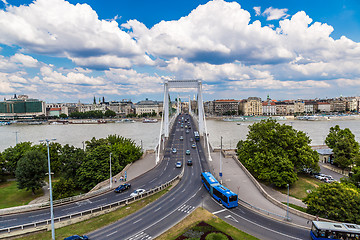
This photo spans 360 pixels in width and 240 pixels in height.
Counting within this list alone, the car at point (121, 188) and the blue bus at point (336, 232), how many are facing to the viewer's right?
0

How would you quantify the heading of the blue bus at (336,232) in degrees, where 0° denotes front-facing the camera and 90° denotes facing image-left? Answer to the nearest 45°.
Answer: approximately 90°

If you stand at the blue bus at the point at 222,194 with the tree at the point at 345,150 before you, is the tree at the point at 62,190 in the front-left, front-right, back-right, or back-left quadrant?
back-left

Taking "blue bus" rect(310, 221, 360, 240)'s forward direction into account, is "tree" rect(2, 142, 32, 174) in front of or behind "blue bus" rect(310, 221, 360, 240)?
in front

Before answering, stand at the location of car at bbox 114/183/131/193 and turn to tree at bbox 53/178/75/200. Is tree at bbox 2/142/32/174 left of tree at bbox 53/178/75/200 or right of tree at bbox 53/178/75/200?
right

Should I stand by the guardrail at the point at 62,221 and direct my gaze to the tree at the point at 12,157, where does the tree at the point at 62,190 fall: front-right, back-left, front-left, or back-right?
front-right

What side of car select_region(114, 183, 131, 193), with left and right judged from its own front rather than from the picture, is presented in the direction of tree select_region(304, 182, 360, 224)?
left

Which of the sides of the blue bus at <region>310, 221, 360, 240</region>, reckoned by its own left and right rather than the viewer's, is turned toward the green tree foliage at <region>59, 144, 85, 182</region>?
front

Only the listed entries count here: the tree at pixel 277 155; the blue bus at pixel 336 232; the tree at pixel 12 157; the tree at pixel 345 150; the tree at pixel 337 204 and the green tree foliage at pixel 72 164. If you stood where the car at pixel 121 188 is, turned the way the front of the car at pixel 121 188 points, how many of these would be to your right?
2

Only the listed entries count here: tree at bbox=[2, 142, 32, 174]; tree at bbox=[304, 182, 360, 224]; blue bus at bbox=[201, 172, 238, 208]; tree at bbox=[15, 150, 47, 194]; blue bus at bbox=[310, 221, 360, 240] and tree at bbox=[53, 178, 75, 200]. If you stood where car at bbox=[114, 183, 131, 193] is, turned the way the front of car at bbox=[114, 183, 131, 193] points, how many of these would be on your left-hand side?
3

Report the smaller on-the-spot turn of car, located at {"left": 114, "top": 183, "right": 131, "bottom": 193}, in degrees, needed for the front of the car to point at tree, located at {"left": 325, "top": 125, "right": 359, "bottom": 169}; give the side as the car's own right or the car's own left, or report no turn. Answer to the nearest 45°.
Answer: approximately 135° to the car's own left

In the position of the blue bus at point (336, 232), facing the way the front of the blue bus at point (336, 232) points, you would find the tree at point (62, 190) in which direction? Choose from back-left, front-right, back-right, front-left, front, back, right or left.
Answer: front

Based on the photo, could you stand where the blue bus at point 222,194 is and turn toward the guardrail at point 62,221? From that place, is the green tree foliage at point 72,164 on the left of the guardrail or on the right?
right

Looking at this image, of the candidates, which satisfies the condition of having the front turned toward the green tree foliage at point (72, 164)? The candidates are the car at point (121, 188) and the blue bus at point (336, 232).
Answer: the blue bus

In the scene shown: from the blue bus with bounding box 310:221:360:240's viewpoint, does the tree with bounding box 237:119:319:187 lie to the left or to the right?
on its right

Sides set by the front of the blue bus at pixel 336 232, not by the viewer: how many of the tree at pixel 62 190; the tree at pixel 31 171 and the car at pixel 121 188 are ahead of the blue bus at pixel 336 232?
3
